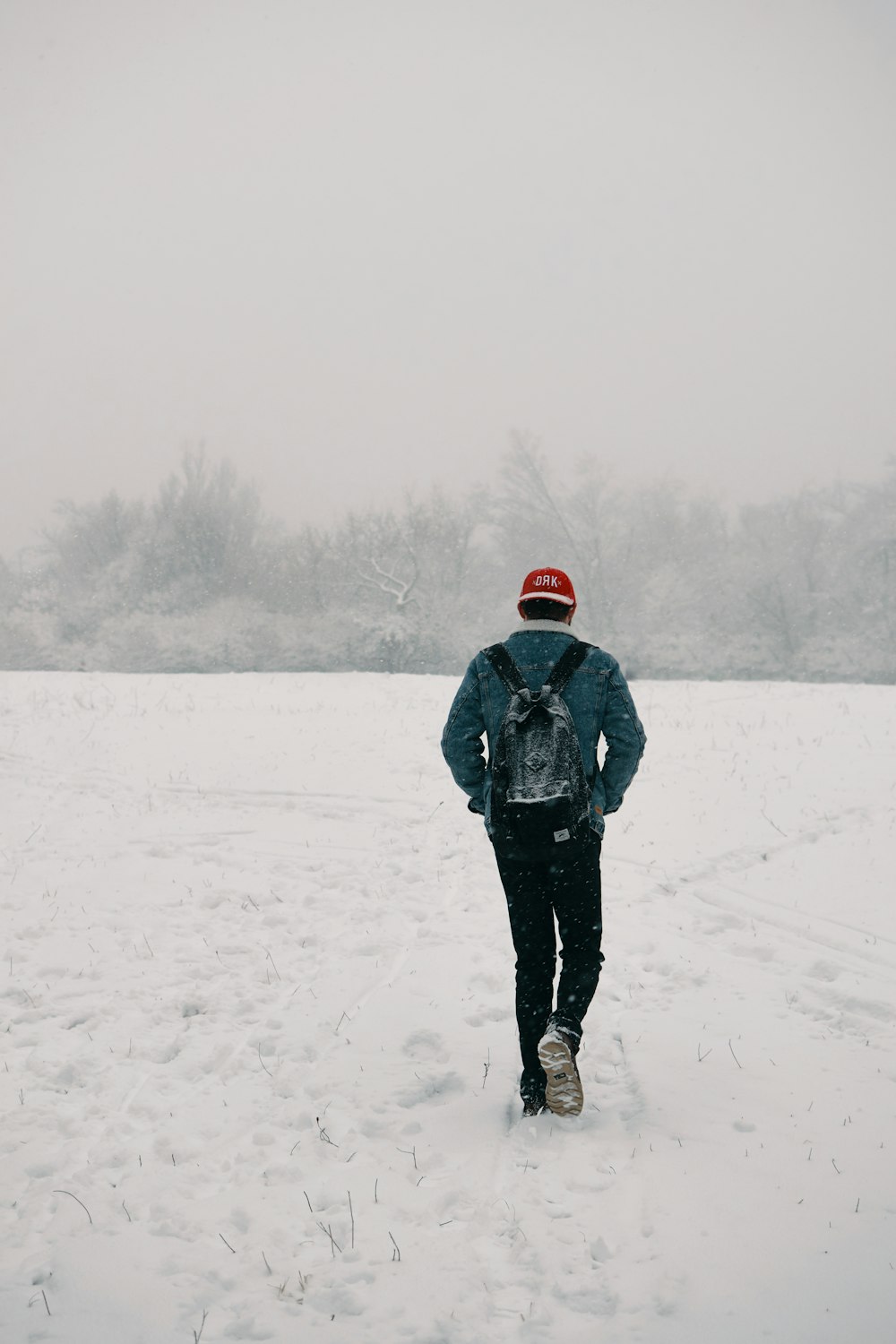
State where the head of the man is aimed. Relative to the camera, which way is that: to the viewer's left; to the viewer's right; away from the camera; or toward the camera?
away from the camera

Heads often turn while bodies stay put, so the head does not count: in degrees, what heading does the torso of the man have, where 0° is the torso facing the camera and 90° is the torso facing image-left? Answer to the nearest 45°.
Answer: approximately 180°
